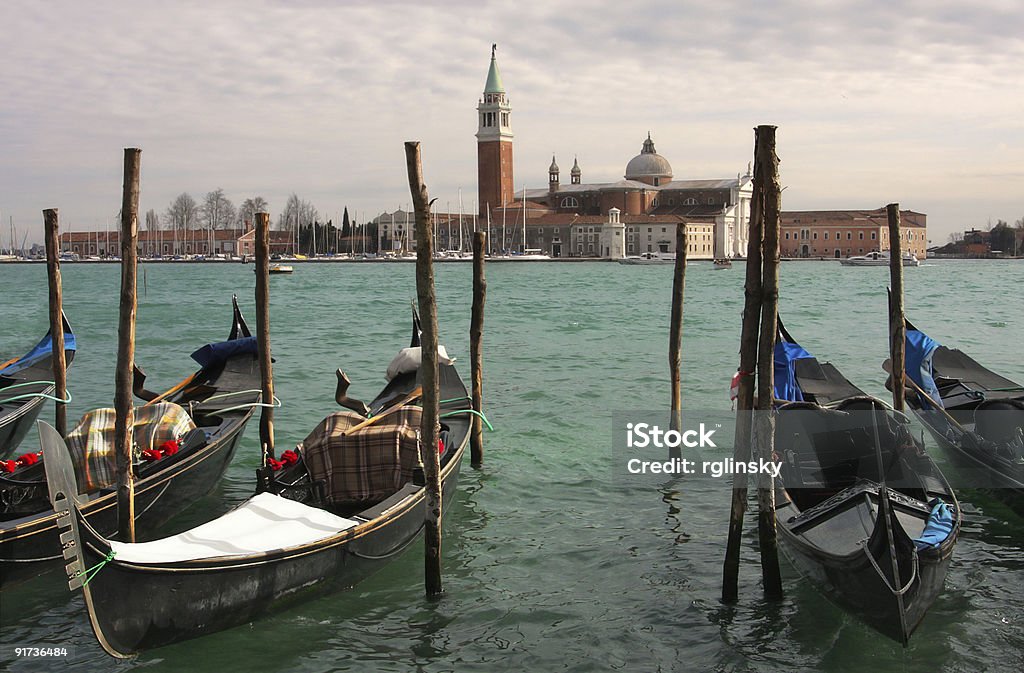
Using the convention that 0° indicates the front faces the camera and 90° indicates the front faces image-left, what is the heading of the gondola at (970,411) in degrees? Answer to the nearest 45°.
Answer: approximately 315°

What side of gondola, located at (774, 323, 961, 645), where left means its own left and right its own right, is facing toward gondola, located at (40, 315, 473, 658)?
right

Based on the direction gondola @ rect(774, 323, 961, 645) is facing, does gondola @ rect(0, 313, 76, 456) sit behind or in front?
behind

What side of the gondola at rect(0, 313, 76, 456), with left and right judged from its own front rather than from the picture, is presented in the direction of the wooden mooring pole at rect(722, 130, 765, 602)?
left

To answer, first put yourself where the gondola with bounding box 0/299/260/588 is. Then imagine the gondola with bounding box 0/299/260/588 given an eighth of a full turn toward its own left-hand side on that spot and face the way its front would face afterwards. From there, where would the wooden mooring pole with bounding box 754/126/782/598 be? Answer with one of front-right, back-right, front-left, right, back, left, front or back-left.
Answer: front-left

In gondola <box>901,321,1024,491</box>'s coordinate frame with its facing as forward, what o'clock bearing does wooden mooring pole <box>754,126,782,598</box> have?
The wooden mooring pole is roughly at 2 o'clock from the gondola.

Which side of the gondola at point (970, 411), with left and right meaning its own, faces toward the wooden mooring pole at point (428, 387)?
right

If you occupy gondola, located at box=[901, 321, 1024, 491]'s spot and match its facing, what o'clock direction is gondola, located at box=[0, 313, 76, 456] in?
gondola, located at box=[0, 313, 76, 456] is roughly at 4 o'clock from gondola, located at box=[901, 321, 1024, 491].

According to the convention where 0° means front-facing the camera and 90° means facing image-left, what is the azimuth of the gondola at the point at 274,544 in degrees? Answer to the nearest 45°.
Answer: approximately 45°

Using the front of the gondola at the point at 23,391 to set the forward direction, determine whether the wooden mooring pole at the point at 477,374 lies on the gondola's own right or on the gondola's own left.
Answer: on the gondola's own left

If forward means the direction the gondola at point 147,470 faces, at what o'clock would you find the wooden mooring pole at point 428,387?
The wooden mooring pole is roughly at 9 o'clock from the gondola.

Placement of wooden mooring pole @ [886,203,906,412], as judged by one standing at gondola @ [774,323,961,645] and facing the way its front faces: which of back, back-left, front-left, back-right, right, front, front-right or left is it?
back-left

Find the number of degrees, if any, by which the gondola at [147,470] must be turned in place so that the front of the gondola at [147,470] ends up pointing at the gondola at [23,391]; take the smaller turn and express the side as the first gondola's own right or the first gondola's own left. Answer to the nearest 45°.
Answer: approximately 135° to the first gondola's own right

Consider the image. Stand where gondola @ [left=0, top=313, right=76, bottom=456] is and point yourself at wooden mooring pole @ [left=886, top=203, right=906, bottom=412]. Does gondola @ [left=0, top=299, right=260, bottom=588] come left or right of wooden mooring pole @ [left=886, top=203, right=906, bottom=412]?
right
